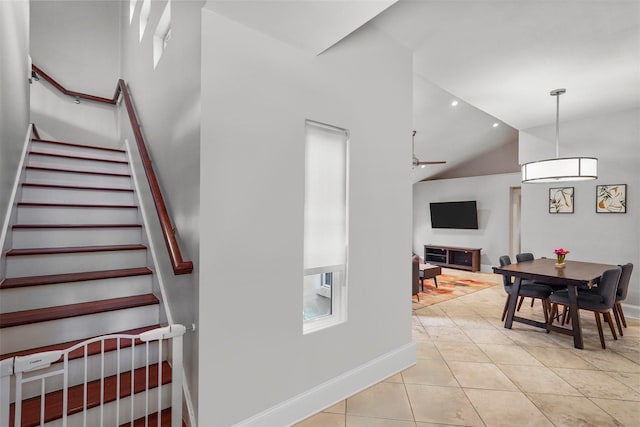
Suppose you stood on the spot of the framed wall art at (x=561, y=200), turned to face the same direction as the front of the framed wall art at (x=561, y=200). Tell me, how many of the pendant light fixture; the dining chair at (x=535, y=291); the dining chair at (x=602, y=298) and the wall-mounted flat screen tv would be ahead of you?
3

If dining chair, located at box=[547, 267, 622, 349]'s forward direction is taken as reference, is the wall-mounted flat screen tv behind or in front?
in front

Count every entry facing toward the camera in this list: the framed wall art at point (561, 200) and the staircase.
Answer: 2

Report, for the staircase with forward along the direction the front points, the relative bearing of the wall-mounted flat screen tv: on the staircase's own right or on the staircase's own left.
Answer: on the staircase's own left

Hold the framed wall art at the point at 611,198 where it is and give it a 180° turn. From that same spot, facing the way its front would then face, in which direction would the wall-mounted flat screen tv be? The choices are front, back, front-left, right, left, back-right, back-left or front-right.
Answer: front-left

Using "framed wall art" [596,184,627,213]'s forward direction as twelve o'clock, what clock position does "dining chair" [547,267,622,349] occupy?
The dining chair is roughly at 12 o'clock from the framed wall art.

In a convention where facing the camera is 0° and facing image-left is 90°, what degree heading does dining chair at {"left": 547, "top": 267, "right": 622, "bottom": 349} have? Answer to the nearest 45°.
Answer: approximately 135°

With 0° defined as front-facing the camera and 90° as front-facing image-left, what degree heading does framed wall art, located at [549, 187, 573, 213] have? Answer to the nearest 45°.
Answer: approximately 0°

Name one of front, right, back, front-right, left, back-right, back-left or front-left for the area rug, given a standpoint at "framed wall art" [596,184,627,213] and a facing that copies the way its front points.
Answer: right

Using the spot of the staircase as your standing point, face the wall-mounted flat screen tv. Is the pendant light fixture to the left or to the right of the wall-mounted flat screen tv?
right

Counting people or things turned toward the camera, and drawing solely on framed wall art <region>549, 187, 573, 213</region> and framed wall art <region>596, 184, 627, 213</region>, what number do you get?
2

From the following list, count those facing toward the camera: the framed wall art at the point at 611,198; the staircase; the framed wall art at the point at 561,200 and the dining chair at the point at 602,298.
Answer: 3

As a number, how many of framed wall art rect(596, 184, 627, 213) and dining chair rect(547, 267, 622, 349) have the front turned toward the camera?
1
